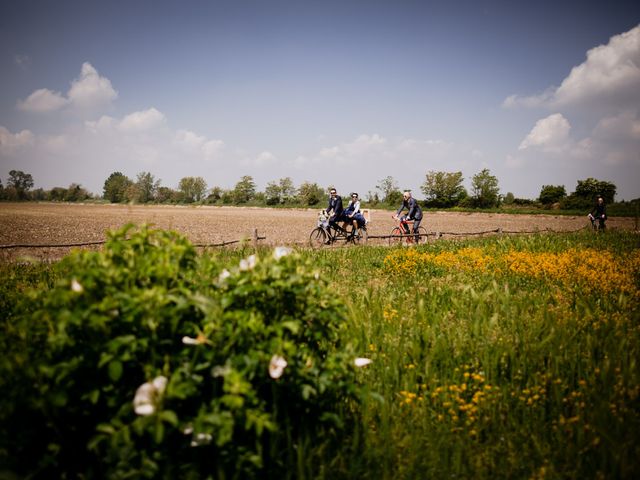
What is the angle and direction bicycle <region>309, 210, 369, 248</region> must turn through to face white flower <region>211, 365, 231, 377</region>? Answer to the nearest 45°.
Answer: approximately 90° to its left

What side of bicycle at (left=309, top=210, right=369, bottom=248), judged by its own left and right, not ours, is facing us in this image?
left

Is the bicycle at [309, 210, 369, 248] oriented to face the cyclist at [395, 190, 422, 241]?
no

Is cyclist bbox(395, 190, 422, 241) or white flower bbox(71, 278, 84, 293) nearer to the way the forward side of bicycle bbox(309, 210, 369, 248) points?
the white flower

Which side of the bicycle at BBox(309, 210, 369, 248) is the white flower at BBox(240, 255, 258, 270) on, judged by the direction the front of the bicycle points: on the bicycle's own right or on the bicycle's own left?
on the bicycle's own left

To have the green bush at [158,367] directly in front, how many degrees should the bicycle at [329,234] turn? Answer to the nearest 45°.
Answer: approximately 90° to its left

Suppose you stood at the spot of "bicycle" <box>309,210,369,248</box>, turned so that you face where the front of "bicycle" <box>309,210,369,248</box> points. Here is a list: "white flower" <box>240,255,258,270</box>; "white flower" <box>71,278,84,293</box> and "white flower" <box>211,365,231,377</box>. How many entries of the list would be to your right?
0

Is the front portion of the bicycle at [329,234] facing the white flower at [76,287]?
no
